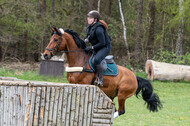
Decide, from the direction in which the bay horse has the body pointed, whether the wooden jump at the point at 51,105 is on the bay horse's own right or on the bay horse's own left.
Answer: on the bay horse's own left

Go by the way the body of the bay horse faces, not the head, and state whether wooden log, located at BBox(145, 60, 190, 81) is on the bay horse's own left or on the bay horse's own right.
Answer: on the bay horse's own right

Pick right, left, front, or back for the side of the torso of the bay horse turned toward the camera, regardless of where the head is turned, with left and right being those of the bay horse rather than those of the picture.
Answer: left
